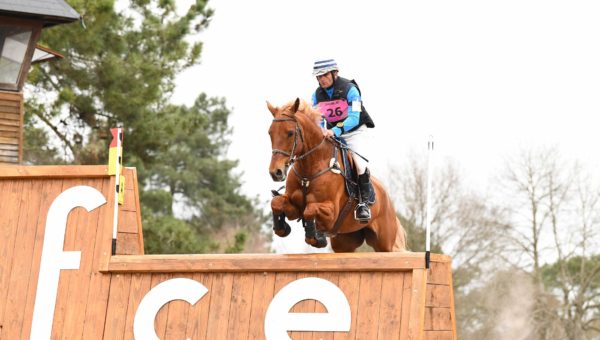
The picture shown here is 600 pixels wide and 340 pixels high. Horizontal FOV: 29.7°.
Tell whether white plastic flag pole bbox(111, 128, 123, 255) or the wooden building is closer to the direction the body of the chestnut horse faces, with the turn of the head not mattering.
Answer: the white plastic flag pole

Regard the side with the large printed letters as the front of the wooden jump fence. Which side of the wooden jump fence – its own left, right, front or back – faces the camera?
front

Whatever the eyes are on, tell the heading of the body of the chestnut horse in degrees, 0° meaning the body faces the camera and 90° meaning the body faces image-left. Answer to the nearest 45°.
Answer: approximately 45°

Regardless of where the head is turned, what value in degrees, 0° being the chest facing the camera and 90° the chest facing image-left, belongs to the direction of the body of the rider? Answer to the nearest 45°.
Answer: approximately 45°

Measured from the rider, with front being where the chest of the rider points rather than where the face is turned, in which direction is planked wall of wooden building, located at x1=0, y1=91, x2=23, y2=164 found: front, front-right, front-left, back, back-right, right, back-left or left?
right

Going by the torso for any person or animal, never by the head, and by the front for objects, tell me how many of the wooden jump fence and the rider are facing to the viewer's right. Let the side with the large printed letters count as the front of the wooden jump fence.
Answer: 0

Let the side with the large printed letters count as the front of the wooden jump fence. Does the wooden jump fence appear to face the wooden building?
no

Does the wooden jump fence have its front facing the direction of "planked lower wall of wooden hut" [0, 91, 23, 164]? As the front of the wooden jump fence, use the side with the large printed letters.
no

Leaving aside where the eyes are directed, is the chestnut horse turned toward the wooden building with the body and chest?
no

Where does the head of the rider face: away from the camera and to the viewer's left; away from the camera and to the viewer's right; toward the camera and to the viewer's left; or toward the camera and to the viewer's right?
toward the camera and to the viewer's left
